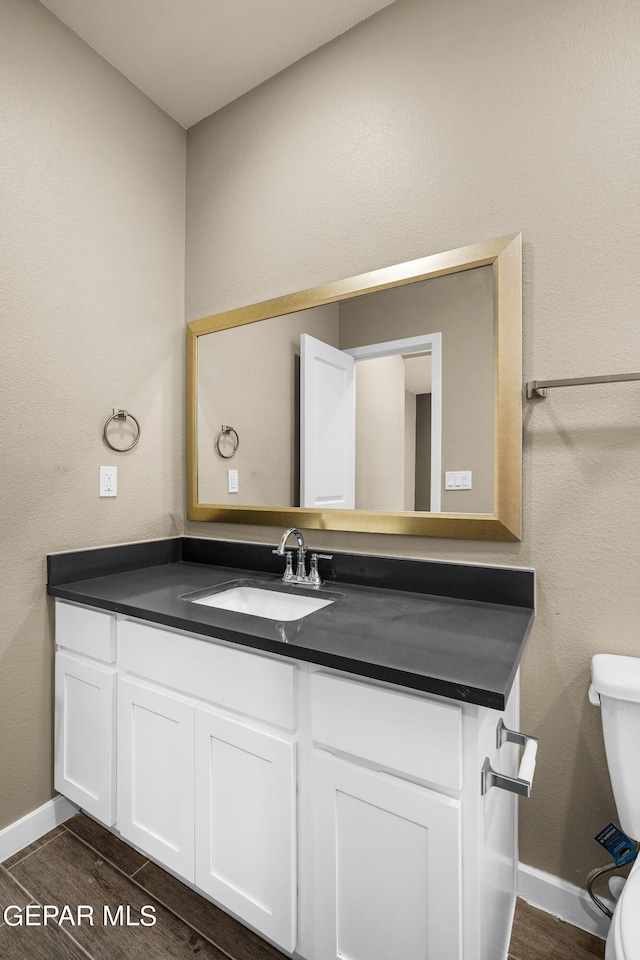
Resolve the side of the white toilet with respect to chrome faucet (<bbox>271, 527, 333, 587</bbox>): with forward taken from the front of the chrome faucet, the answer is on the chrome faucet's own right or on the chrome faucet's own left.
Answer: on the chrome faucet's own left

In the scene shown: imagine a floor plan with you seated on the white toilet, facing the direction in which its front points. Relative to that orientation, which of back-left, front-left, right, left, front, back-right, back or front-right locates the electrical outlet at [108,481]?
right

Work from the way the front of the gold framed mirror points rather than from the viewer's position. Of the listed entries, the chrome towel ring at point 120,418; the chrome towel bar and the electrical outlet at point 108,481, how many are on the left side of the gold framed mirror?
1

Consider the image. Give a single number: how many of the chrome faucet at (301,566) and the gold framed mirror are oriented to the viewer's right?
0

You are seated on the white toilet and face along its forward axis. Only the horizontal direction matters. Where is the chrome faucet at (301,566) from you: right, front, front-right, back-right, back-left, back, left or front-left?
right

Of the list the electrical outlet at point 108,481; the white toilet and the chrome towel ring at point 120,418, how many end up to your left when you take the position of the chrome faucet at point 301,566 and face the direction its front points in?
1

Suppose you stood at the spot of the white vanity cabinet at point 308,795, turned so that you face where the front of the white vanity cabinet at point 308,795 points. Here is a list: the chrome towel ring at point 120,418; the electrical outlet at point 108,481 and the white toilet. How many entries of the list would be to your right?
2

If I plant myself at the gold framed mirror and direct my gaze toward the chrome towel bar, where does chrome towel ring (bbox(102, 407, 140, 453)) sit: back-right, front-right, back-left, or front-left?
back-right

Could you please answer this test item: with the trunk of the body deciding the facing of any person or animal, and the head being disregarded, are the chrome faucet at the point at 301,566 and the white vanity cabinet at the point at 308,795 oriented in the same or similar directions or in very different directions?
same or similar directions

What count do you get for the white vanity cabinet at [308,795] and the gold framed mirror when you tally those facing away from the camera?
0

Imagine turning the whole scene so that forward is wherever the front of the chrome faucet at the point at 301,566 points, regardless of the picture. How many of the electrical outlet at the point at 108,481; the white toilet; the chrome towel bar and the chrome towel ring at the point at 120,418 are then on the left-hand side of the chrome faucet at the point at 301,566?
2

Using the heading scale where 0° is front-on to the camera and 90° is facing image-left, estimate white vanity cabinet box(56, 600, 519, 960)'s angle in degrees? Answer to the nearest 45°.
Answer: approximately 45°

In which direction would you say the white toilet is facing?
toward the camera

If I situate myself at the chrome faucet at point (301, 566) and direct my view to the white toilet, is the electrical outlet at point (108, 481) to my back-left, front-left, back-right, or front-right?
back-right

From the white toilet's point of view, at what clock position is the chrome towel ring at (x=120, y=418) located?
The chrome towel ring is roughly at 3 o'clock from the white toilet.

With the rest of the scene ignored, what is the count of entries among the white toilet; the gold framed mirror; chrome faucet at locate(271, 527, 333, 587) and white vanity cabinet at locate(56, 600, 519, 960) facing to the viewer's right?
0
